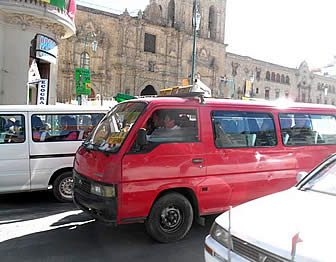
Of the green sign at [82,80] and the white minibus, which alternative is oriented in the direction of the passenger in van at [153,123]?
the green sign

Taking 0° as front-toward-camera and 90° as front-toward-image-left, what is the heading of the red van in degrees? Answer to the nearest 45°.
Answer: approximately 45°

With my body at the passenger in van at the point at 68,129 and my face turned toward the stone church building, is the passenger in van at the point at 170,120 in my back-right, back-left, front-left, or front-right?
back-right

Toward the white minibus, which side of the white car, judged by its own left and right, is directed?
right

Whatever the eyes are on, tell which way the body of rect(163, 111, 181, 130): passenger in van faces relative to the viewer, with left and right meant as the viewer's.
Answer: facing to the left of the viewer

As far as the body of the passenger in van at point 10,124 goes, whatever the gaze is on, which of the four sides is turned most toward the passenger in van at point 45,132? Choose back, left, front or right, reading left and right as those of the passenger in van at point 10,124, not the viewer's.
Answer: back

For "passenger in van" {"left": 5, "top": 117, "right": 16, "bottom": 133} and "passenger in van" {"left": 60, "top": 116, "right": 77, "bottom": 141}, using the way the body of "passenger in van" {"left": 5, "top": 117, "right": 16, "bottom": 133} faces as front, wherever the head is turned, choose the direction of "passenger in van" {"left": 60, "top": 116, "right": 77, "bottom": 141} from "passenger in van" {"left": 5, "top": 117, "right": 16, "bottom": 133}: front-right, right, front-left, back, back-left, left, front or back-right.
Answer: back

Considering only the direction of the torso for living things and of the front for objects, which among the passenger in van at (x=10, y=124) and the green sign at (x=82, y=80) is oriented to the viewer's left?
the passenger in van

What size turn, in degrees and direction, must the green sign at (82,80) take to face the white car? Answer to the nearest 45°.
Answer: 0° — it already faces it

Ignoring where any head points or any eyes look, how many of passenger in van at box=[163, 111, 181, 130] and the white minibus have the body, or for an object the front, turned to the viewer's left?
2

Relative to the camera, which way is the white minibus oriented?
to the viewer's left

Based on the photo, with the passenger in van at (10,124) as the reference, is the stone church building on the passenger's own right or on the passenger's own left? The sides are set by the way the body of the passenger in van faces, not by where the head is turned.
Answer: on the passenger's own right

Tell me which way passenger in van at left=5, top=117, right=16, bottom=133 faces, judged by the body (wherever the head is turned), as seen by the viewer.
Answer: to the viewer's left

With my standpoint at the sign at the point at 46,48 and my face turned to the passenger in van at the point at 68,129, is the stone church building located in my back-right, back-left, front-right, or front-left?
back-left
